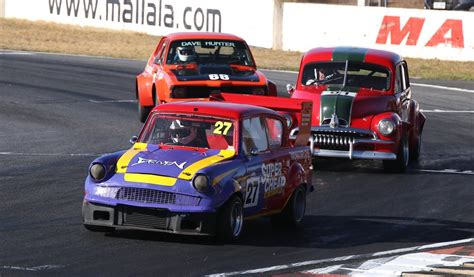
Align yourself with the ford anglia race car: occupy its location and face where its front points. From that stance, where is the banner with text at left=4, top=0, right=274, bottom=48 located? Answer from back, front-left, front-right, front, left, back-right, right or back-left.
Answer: back-right

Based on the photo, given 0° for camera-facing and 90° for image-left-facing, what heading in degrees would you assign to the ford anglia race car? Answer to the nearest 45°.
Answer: approximately 45°

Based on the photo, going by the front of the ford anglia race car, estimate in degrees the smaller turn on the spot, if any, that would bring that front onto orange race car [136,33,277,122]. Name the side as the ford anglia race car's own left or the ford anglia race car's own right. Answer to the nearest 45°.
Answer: approximately 135° to the ford anglia race car's own right

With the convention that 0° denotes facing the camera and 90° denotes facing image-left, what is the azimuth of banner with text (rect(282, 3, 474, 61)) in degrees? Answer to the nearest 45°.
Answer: approximately 0°

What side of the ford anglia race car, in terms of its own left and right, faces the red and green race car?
back

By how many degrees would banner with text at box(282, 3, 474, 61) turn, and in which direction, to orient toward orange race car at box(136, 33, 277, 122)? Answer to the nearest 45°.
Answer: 0° — it already faces it
